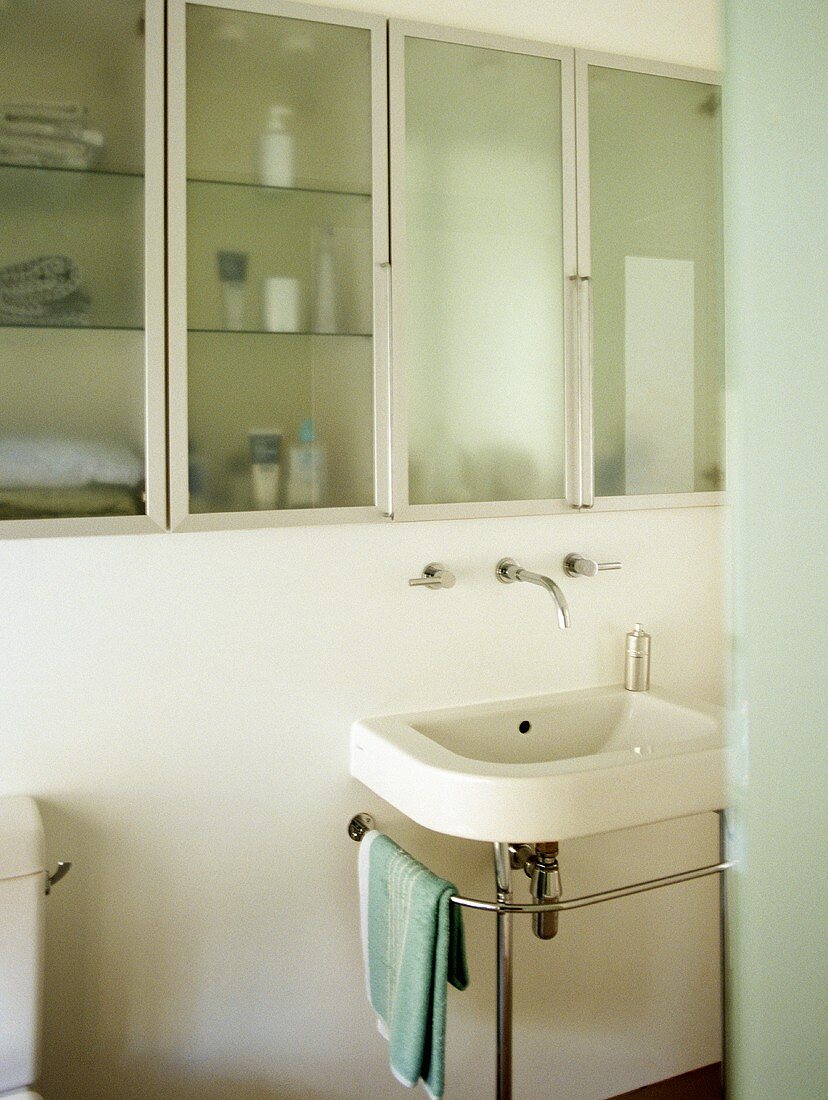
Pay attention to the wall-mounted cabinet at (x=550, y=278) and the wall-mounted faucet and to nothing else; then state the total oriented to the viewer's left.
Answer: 0

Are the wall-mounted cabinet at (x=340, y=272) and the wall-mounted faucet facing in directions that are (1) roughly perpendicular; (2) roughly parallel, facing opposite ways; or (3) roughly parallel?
roughly parallel

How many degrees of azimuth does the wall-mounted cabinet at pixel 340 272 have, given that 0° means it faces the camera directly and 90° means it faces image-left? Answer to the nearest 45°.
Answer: approximately 315°

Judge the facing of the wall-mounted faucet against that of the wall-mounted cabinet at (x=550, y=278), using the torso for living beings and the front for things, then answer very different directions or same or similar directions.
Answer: same or similar directions

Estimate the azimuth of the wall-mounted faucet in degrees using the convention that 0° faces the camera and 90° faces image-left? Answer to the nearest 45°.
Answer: approximately 315°

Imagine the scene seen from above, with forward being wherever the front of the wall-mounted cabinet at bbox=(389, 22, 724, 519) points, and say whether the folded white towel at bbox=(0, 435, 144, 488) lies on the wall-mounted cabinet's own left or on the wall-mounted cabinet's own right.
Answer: on the wall-mounted cabinet's own right

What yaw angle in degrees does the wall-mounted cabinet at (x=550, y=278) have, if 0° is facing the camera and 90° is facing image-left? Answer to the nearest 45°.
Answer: approximately 315°
